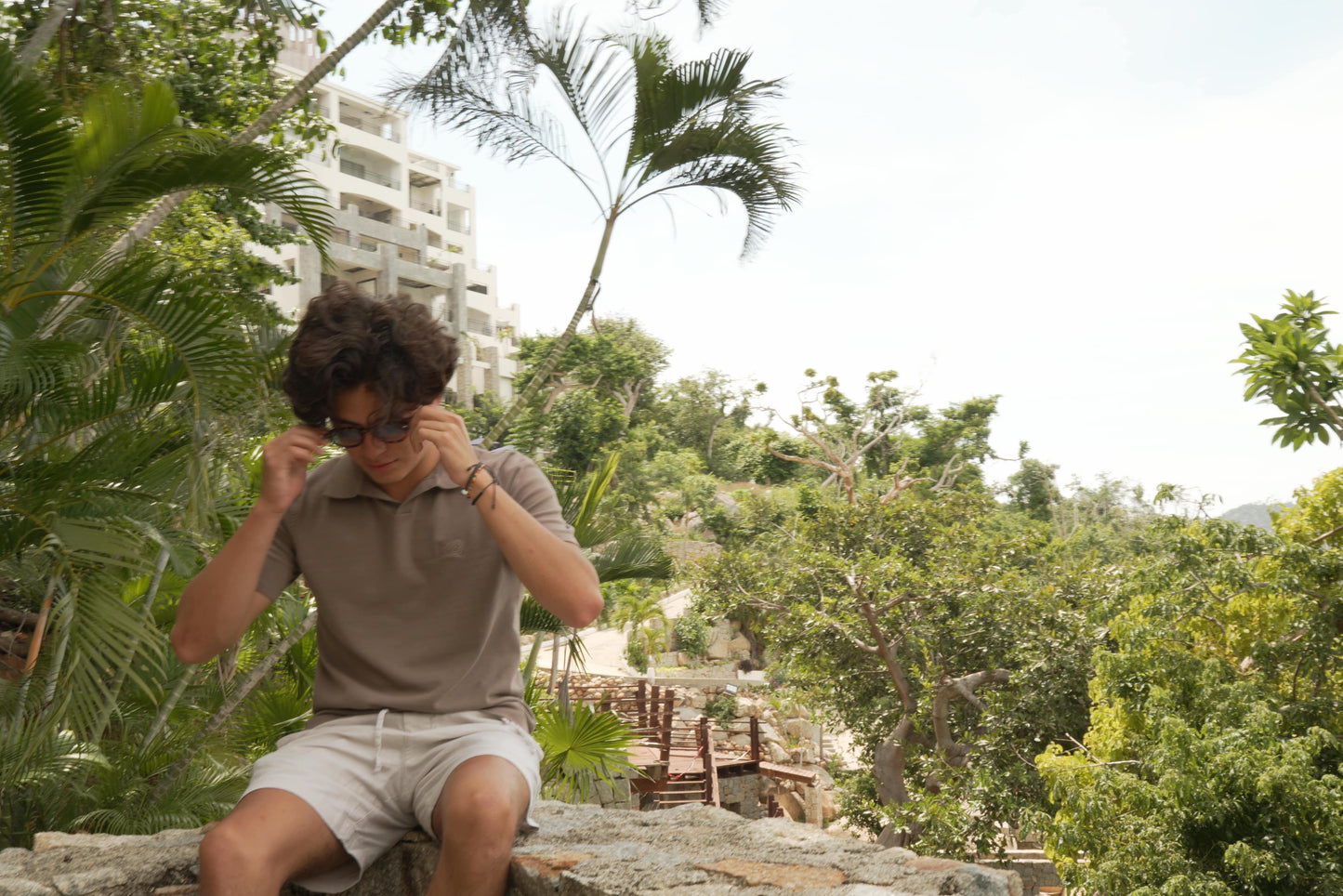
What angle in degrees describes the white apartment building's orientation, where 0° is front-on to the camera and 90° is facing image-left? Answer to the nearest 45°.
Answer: approximately 315°

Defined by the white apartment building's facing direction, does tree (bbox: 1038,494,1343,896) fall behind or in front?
in front

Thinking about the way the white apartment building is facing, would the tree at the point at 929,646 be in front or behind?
in front

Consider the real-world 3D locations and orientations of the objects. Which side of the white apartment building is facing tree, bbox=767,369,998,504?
front

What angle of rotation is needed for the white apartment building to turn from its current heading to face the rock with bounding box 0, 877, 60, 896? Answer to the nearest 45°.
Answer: approximately 45° to its right

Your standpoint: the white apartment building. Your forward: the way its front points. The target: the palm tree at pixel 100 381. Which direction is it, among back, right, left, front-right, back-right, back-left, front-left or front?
front-right

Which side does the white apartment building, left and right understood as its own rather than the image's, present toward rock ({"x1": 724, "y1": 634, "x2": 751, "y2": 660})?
front

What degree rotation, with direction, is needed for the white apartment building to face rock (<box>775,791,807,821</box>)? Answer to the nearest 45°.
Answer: approximately 45° to its right

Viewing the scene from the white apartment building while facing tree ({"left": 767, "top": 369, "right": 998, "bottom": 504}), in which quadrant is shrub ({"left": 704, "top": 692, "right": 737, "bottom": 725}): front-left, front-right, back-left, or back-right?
front-right

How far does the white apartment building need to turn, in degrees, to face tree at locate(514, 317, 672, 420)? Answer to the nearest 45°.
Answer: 0° — it already faces it

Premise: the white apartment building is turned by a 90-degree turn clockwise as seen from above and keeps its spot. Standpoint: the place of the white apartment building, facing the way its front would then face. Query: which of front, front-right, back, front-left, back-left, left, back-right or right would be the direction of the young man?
front-left
